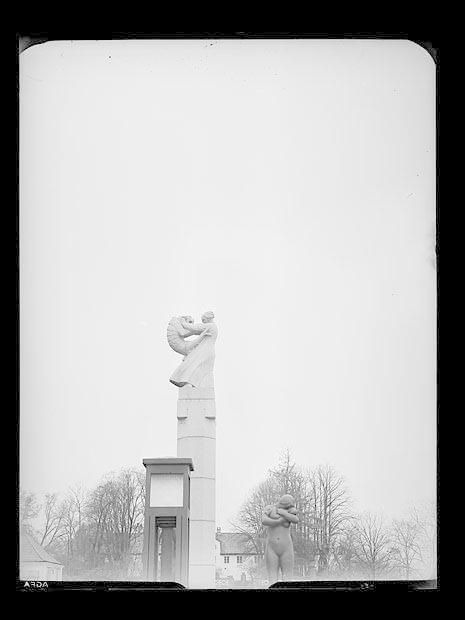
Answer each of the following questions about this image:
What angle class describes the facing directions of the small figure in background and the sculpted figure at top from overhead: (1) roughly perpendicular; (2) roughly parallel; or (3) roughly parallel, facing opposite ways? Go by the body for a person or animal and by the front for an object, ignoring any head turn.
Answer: roughly perpendicular

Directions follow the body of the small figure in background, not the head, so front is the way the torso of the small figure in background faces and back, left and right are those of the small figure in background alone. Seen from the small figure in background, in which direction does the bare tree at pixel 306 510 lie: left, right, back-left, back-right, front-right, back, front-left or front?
back

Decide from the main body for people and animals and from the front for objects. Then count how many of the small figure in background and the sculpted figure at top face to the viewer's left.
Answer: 1

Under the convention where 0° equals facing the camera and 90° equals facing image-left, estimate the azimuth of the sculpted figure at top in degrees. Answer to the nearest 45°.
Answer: approximately 90°
